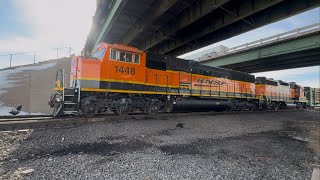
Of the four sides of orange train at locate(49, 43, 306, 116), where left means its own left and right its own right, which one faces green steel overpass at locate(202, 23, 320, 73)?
back

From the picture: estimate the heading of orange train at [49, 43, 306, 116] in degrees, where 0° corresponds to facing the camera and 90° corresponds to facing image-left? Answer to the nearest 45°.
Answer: approximately 45°
